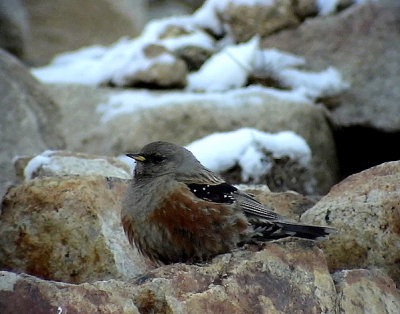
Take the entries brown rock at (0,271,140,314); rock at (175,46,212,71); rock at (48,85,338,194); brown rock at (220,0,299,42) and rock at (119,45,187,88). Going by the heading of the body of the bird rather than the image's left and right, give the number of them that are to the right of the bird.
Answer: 4

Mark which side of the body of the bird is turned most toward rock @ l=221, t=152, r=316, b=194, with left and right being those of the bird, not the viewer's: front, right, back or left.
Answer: right

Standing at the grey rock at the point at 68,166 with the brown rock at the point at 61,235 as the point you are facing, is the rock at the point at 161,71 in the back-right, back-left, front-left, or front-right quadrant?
back-left

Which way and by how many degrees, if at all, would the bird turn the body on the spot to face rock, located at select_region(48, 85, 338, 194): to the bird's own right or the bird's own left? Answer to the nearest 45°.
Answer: approximately 90° to the bird's own right

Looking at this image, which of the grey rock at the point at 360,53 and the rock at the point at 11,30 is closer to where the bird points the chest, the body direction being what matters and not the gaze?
the rock

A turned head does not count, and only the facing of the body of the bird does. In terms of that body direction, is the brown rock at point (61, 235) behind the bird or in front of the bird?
in front

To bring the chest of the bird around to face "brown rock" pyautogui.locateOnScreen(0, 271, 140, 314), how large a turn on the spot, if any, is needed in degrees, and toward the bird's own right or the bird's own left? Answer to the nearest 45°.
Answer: approximately 45° to the bird's own left

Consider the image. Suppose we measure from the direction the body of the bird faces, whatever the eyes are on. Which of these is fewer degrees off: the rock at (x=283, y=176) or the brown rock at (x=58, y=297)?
the brown rock

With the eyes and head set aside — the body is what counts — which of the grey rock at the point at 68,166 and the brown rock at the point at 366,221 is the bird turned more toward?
the grey rock

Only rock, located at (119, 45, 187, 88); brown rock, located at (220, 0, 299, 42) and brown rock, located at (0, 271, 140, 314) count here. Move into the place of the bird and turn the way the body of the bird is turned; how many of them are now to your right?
2

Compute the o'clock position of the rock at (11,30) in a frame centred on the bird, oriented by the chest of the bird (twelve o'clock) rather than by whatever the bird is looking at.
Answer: The rock is roughly at 2 o'clock from the bird.

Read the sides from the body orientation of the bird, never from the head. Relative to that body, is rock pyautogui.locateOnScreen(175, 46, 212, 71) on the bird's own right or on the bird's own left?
on the bird's own right

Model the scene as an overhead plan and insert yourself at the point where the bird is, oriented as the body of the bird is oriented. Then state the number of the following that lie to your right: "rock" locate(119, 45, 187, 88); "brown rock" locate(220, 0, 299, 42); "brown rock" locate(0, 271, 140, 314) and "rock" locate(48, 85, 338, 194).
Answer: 3

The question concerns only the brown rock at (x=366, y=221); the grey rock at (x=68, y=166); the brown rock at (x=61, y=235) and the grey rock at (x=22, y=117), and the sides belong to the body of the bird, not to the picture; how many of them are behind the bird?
1

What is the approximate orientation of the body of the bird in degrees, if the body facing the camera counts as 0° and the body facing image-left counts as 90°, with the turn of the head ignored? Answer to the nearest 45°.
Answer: approximately 90°
